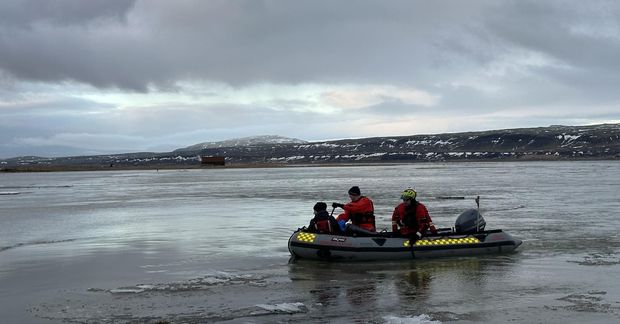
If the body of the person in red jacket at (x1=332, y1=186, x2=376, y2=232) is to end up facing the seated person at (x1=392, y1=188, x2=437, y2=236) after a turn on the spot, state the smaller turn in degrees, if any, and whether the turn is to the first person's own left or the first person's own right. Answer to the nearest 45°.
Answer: approximately 180°

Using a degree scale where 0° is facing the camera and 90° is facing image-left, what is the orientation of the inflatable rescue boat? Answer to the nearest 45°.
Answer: approximately 90°

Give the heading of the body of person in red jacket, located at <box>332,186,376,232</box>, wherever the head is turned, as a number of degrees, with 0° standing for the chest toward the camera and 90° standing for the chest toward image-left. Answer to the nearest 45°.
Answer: approximately 90°

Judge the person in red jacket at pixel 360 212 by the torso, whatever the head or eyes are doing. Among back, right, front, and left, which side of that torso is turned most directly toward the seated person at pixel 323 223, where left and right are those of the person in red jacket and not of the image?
front

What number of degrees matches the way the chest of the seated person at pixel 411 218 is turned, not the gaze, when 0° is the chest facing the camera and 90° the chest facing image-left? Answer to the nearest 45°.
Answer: approximately 45°
